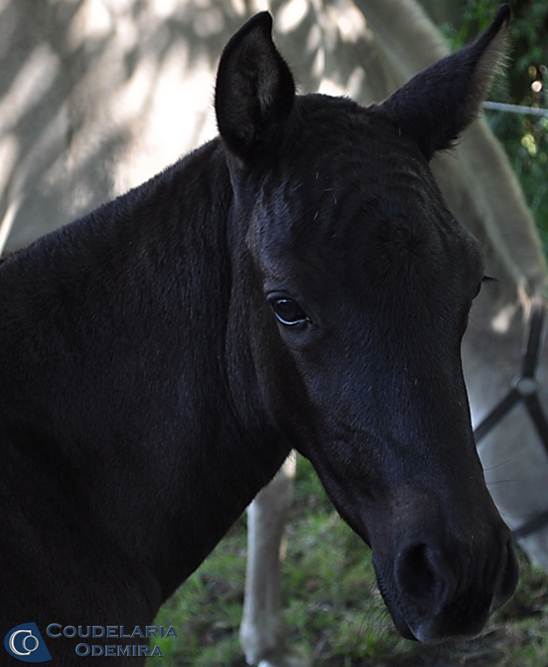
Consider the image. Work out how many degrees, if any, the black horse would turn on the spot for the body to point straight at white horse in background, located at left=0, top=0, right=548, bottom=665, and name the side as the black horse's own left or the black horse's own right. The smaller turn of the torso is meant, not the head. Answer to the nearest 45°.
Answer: approximately 135° to the black horse's own left

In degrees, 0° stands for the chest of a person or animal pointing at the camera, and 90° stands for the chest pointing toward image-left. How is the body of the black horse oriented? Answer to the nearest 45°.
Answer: approximately 315°

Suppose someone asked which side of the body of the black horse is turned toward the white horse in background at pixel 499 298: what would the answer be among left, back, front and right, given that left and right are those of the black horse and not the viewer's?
left
